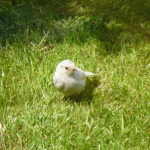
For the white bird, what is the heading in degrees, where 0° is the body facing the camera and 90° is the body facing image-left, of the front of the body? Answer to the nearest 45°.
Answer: approximately 45°
